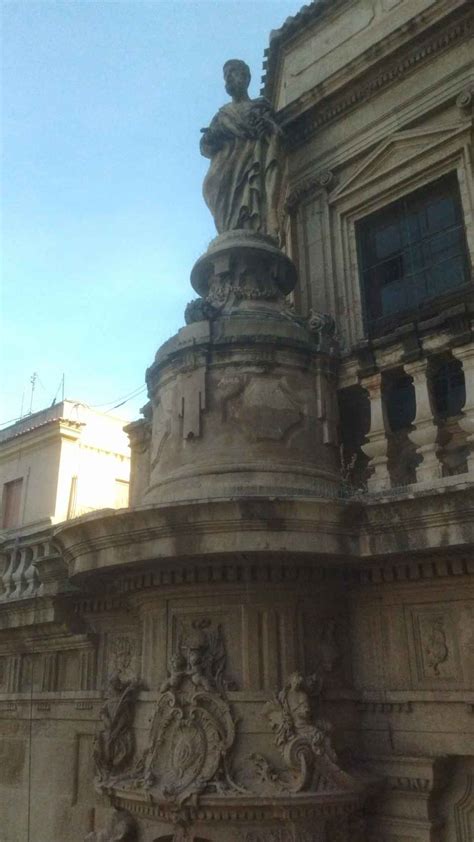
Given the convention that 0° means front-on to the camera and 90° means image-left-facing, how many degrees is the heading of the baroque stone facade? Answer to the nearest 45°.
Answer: approximately 45°

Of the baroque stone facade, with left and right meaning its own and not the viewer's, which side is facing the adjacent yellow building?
right
